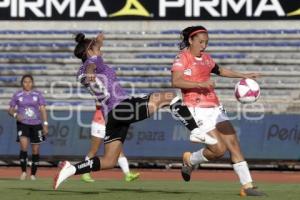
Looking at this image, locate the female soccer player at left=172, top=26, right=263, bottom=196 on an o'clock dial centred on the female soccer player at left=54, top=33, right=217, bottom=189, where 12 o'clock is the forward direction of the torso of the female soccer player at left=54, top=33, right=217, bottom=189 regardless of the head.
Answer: the female soccer player at left=172, top=26, right=263, bottom=196 is roughly at 12 o'clock from the female soccer player at left=54, top=33, right=217, bottom=189.

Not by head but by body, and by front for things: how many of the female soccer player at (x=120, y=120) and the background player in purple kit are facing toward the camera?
1

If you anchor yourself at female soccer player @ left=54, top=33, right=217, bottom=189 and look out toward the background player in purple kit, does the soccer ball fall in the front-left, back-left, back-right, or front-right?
back-right

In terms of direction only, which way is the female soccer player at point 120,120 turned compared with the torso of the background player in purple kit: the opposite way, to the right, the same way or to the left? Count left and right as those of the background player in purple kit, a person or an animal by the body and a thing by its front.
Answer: to the left

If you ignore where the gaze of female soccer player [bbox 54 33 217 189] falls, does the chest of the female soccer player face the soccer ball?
yes

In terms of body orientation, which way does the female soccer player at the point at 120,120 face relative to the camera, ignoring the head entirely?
to the viewer's right
